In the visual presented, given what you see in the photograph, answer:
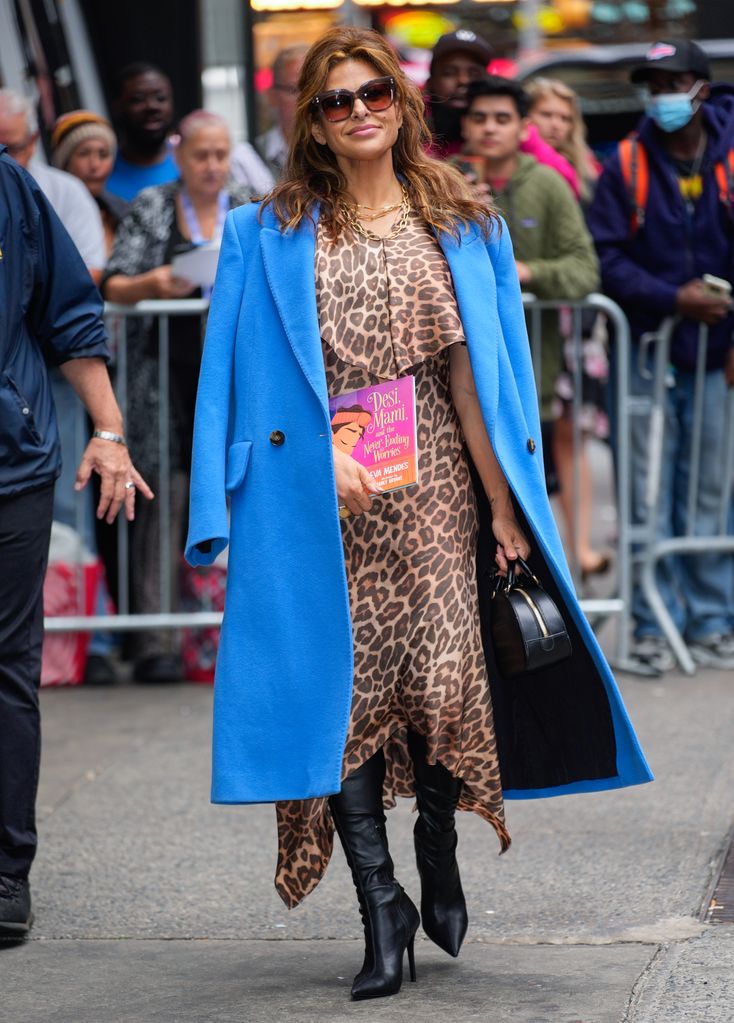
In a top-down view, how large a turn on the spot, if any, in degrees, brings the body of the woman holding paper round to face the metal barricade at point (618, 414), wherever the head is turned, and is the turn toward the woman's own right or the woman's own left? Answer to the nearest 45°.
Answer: approximately 45° to the woman's own left

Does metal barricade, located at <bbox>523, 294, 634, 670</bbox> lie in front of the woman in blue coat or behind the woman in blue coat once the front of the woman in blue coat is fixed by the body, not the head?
behind

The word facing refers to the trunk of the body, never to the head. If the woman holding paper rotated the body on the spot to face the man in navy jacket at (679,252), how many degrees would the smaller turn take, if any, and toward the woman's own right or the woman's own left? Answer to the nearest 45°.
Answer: approximately 45° to the woman's own left

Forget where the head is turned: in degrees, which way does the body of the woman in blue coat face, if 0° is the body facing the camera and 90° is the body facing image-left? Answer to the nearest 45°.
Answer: approximately 0°
